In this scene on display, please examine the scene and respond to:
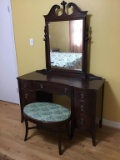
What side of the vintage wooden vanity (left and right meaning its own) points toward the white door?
right

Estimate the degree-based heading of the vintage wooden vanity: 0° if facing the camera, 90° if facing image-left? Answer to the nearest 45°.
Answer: approximately 45°
